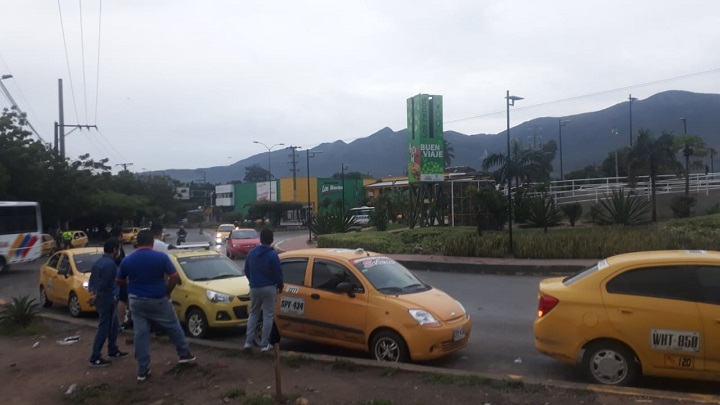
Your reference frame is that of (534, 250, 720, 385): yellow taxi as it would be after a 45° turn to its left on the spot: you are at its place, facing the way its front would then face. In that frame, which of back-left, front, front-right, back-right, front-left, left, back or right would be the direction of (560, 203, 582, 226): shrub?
front-left

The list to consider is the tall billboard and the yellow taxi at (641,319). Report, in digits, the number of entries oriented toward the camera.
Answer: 1

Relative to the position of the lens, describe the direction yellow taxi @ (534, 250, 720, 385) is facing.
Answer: facing to the right of the viewer

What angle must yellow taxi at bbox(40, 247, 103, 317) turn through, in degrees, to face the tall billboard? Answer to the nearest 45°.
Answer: approximately 90° to its left

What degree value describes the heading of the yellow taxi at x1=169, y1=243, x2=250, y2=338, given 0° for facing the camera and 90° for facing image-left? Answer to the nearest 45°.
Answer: approximately 315°

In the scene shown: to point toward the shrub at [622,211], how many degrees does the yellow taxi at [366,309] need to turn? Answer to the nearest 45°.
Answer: approximately 90° to its left

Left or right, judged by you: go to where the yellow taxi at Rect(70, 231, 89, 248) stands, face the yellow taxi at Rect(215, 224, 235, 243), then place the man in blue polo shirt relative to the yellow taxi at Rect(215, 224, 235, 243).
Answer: right

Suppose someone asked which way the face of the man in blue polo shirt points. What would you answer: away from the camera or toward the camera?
away from the camera

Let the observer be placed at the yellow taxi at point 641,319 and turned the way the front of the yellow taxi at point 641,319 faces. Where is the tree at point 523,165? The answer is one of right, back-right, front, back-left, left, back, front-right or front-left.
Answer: left

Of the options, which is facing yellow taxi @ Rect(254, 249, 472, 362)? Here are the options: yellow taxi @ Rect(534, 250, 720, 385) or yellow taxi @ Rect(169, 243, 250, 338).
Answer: yellow taxi @ Rect(169, 243, 250, 338)

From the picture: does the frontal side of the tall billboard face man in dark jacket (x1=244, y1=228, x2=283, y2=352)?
yes

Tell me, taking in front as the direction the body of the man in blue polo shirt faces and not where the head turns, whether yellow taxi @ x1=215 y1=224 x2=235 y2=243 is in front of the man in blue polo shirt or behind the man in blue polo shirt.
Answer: in front

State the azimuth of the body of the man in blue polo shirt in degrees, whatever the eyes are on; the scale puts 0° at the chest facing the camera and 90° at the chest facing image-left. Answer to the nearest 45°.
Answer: approximately 180°

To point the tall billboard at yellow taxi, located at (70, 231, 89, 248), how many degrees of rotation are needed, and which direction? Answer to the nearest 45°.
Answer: approximately 90° to its right

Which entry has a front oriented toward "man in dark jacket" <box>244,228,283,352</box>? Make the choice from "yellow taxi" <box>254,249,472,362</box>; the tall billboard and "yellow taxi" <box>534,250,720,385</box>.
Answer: the tall billboard
